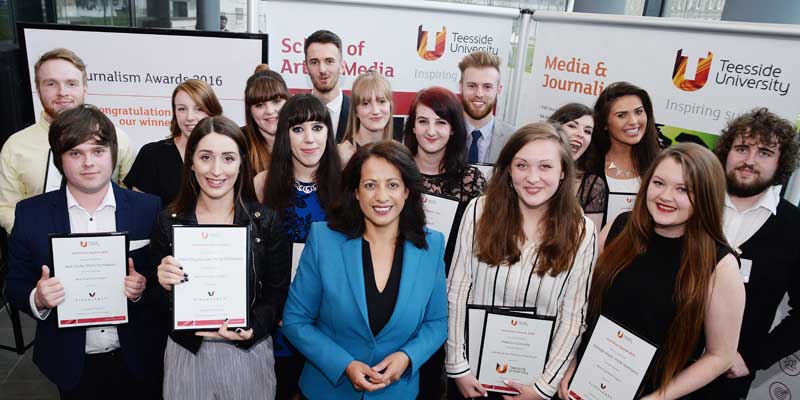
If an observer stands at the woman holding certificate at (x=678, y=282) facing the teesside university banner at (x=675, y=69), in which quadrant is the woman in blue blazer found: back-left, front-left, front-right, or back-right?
back-left

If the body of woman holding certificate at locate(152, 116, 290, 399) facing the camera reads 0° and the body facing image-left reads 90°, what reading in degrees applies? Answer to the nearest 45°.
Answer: approximately 0°

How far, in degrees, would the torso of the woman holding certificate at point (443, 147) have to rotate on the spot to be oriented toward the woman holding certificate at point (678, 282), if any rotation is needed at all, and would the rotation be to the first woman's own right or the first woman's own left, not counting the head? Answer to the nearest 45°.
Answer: approximately 45° to the first woman's own left

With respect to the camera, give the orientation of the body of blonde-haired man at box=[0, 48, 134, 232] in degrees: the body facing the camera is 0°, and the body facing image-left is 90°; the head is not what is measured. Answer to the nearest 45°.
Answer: approximately 0°

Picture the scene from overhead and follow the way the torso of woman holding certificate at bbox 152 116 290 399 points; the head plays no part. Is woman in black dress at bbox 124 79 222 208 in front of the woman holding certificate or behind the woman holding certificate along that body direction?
behind

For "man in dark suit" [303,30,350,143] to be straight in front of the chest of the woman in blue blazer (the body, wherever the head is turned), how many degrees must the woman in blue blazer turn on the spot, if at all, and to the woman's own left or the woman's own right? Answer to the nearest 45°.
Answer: approximately 180°

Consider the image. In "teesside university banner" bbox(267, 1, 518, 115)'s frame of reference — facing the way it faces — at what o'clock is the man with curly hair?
The man with curly hair is roughly at 11 o'clock from the teesside university banner.

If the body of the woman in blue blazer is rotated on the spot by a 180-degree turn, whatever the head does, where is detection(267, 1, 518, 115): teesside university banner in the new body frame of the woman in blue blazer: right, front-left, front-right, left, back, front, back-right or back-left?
front

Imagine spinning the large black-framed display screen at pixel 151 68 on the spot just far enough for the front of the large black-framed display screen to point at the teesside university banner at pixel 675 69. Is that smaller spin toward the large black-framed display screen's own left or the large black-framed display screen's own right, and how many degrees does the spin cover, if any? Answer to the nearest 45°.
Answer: approximately 45° to the large black-framed display screen's own left

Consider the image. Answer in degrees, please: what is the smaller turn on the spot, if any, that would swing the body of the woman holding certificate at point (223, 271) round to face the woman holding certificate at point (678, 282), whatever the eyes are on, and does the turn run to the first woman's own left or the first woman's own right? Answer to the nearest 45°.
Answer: approximately 45° to the first woman's own left

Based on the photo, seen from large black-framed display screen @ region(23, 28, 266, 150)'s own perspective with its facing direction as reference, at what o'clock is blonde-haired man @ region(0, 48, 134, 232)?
The blonde-haired man is roughly at 1 o'clock from the large black-framed display screen.
